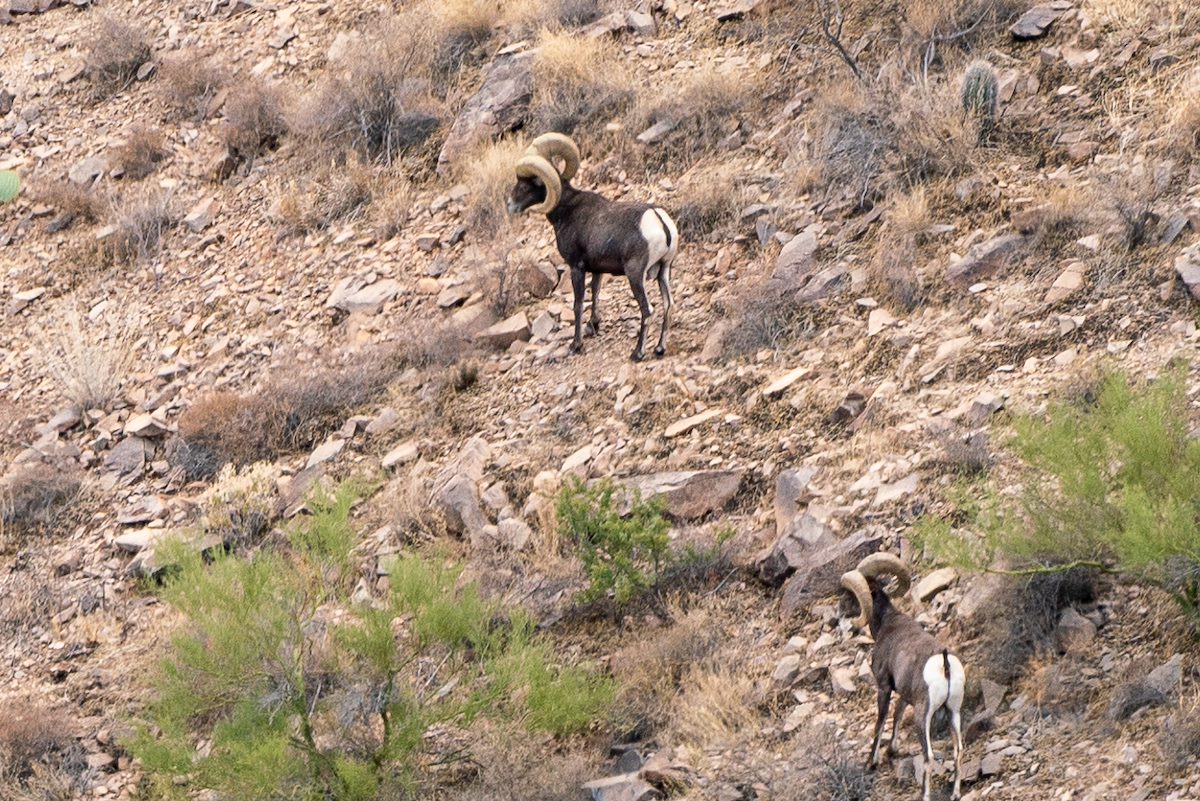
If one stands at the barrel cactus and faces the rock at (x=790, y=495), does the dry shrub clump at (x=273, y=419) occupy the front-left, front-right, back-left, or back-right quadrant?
front-right

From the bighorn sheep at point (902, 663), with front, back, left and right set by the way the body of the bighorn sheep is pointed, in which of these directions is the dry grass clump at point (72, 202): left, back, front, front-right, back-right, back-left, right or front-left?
front

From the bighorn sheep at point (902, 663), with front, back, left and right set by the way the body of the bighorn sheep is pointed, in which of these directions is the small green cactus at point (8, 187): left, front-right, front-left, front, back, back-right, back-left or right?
front

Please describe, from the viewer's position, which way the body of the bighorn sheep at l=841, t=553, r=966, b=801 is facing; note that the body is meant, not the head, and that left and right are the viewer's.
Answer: facing away from the viewer and to the left of the viewer

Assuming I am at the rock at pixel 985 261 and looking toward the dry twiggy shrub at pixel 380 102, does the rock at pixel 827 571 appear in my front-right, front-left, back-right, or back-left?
back-left

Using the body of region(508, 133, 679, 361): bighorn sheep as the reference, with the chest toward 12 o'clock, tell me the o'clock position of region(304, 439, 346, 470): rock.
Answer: The rock is roughly at 10 o'clock from the bighorn sheep.

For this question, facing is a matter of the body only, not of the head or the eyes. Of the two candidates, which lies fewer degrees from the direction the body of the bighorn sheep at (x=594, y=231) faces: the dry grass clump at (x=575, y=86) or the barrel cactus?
the dry grass clump

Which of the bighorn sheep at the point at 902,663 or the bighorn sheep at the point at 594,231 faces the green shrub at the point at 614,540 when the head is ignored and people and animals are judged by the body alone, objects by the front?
the bighorn sheep at the point at 902,663

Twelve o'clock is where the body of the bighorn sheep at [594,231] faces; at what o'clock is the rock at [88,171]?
The rock is roughly at 12 o'clock from the bighorn sheep.

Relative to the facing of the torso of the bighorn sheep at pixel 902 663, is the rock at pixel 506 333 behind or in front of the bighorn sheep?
in front

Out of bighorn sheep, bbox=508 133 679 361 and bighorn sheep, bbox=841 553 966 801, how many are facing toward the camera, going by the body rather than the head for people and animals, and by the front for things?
0

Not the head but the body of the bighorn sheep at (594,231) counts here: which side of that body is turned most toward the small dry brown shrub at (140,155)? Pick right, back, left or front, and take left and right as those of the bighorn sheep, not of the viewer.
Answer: front

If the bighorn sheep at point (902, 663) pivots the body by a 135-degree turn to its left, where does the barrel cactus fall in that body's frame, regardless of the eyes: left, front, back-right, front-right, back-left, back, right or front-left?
back

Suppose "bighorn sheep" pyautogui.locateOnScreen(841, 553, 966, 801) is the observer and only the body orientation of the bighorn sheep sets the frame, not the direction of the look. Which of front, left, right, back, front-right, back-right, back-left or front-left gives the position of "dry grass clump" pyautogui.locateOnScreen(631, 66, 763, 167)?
front-right

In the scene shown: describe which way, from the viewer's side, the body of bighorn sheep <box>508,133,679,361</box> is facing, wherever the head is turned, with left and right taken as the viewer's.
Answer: facing away from the viewer and to the left of the viewer

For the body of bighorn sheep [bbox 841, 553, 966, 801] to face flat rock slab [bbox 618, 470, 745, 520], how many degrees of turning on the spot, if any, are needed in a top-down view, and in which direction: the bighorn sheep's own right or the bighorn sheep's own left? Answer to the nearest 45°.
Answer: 0° — it already faces it

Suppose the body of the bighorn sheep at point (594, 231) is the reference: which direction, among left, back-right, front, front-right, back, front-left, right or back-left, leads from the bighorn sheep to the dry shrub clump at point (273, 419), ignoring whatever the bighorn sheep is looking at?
front-left

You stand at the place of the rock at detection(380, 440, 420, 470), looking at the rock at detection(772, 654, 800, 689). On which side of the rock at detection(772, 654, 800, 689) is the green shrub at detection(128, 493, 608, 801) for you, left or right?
right
